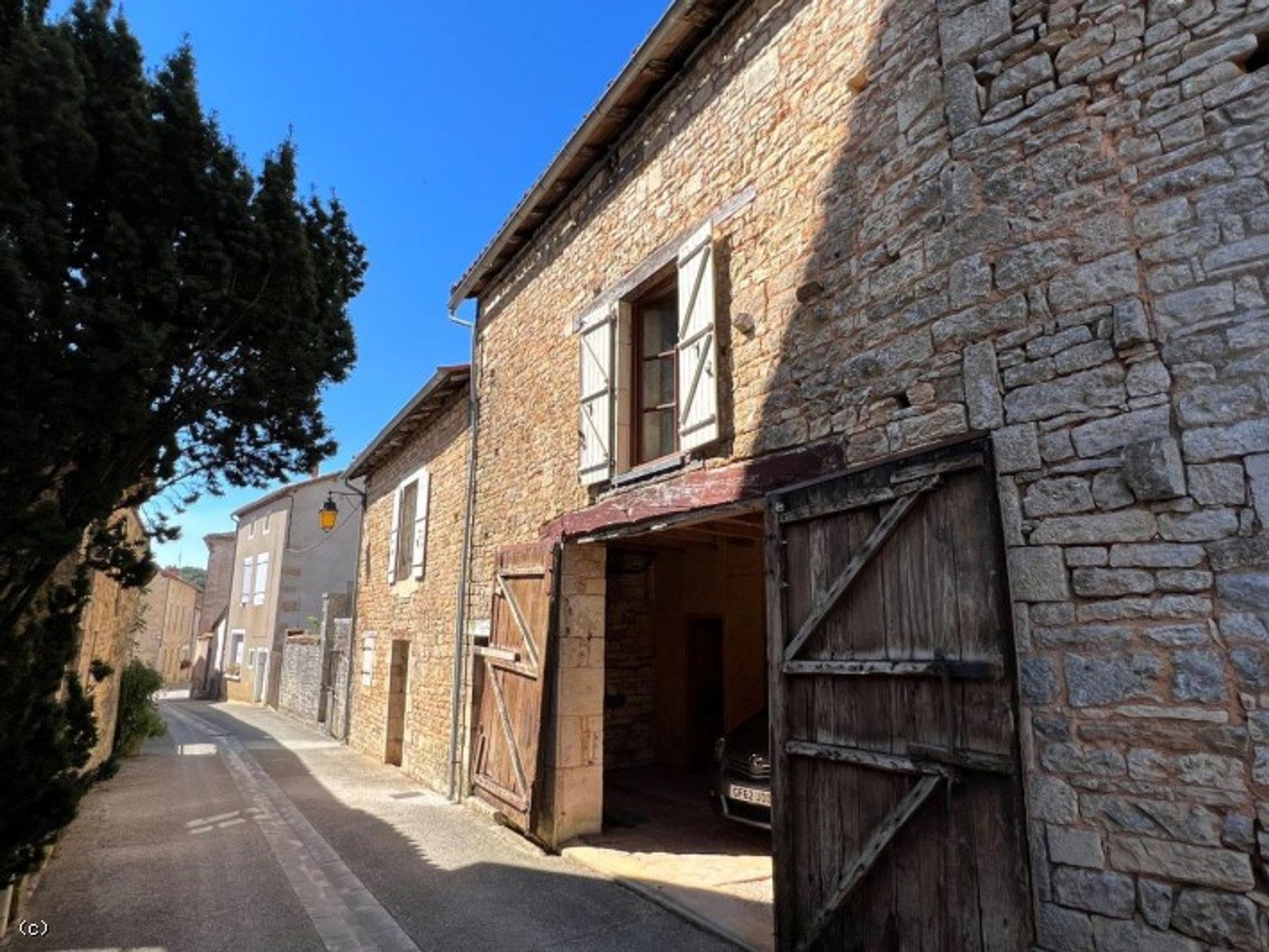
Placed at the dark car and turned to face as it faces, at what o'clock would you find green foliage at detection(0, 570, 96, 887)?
The green foliage is roughly at 12 o'clock from the dark car.

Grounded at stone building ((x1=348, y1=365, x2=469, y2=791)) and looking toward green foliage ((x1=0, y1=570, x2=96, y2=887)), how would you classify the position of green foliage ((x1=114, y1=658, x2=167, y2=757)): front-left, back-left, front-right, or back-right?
back-right

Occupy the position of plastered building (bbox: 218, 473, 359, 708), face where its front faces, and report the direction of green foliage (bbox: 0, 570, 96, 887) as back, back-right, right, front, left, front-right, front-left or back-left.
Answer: front-left

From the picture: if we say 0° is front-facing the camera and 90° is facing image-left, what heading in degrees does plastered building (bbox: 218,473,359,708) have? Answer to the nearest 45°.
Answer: approximately 45°

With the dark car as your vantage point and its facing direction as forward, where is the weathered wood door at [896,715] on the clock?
The weathered wood door is roughly at 10 o'clock from the dark car.

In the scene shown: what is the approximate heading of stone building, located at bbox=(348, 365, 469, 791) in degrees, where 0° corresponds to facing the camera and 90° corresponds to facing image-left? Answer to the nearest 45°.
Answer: approximately 45°

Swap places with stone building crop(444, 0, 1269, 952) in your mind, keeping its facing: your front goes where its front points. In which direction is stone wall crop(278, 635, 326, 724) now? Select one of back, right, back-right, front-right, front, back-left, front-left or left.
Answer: right

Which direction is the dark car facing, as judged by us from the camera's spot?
facing the viewer and to the left of the viewer

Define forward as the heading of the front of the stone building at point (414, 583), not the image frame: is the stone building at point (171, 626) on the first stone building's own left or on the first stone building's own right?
on the first stone building's own right

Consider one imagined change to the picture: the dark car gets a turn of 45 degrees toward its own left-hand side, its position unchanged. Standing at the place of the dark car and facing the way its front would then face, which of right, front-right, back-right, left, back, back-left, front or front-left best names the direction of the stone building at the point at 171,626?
back-right

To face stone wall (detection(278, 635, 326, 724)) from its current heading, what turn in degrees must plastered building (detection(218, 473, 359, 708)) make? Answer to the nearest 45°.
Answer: approximately 45° to its left

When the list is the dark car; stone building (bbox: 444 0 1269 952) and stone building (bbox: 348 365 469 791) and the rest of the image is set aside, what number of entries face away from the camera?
0
